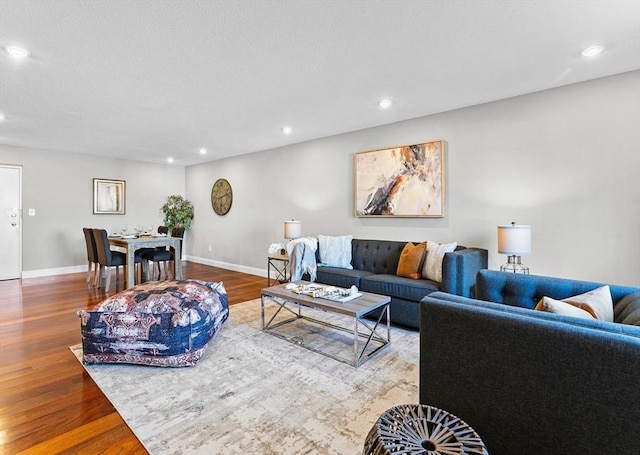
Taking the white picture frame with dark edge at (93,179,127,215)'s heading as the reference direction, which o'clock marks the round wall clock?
The round wall clock is roughly at 10 o'clock from the white picture frame with dark edge.

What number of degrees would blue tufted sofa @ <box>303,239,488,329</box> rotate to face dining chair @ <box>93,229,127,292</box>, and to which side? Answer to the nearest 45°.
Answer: approximately 45° to its right

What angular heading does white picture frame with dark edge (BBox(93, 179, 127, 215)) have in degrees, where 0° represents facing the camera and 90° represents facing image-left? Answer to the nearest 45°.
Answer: approximately 0°

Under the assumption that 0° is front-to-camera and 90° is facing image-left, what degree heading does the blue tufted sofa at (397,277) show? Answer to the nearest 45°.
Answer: approximately 45°

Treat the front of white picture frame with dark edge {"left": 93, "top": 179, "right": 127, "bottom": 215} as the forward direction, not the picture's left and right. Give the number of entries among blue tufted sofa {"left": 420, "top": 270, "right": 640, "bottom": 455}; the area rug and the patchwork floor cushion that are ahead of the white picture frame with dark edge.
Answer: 3

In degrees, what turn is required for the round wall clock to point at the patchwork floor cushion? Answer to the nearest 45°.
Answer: approximately 45° to its left

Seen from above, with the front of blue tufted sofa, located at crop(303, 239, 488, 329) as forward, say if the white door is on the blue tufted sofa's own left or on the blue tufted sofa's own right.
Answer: on the blue tufted sofa's own right

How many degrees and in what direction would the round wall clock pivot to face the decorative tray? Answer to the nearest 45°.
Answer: approximately 45° to its left
